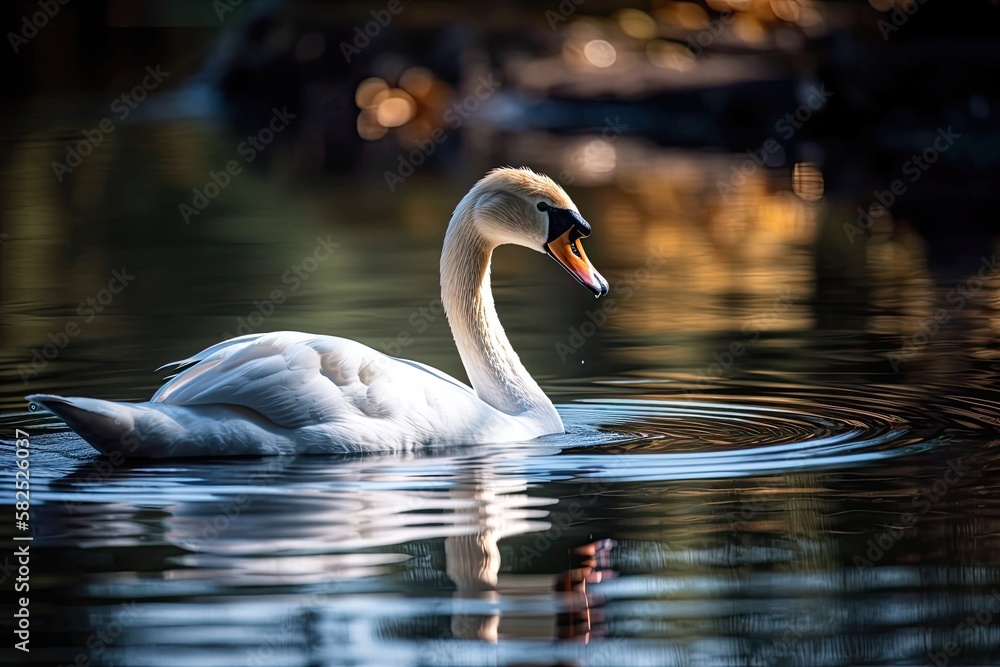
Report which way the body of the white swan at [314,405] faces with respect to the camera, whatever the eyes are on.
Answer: to the viewer's right
